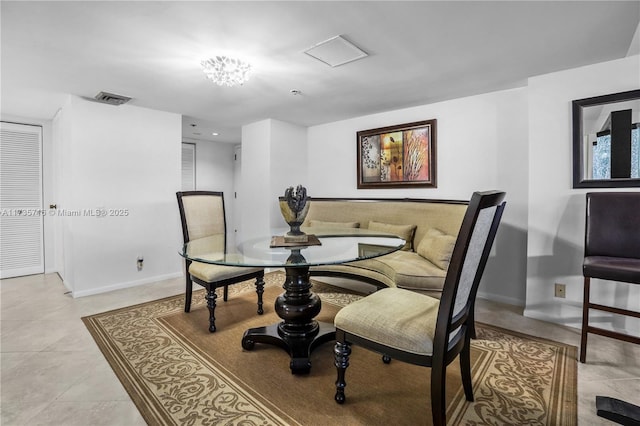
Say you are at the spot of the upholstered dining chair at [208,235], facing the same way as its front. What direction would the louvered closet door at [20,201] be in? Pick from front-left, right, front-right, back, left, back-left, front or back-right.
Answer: back

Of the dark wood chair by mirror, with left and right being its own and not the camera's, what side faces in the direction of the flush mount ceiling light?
front

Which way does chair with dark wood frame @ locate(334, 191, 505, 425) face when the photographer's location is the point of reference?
facing away from the viewer and to the left of the viewer

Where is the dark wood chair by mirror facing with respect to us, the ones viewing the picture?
facing the viewer and to the left of the viewer

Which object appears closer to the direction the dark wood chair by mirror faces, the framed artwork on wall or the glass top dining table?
the glass top dining table

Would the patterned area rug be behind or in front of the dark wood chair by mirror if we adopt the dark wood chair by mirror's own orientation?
in front

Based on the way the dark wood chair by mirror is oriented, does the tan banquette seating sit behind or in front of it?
in front

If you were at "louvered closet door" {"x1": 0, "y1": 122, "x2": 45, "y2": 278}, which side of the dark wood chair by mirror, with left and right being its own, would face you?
right

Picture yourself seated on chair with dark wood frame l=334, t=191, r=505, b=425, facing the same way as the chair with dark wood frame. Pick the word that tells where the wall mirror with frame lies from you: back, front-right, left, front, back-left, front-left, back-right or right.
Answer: right

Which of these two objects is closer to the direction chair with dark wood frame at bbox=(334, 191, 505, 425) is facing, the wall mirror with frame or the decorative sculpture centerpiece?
the decorative sculpture centerpiece

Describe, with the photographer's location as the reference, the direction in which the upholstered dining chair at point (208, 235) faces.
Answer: facing the viewer and to the right of the viewer

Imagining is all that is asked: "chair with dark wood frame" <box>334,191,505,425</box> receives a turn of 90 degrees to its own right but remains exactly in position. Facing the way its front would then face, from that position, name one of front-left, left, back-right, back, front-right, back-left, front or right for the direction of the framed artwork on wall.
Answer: front-left

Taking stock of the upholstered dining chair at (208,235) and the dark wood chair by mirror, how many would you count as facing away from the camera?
0
